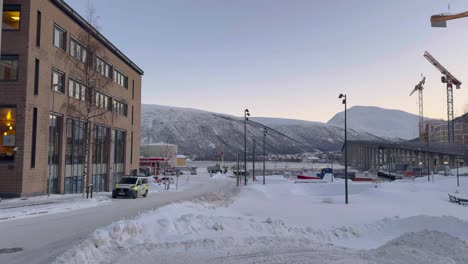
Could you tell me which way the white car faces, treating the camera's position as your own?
facing the viewer and to the left of the viewer

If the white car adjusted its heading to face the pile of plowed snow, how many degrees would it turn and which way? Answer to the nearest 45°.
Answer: approximately 45° to its left
